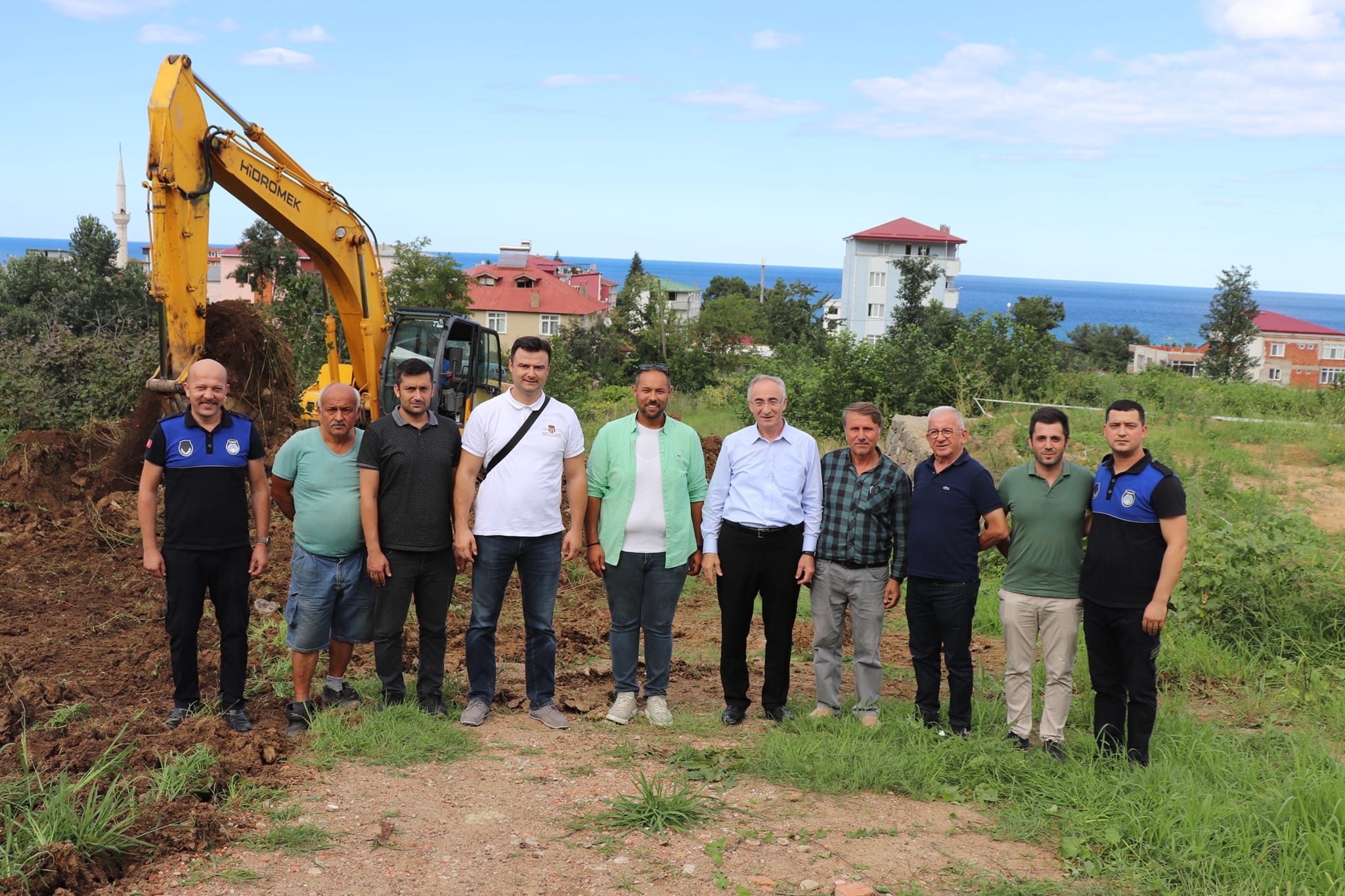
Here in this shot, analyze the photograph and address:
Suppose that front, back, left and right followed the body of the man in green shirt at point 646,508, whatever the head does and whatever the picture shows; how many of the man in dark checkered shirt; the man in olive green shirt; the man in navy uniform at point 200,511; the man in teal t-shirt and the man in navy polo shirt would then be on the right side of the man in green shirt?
2

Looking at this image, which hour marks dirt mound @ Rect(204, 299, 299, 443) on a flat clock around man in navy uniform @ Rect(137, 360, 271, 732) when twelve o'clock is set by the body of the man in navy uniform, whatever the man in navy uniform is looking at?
The dirt mound is roughly at 6 o'clock from the man in navy uniform.

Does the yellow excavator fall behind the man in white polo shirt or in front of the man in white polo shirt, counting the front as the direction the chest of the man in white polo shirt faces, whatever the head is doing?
behind

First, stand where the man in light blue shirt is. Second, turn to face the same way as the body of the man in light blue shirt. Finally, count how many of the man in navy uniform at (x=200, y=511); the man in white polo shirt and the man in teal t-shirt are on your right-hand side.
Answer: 3

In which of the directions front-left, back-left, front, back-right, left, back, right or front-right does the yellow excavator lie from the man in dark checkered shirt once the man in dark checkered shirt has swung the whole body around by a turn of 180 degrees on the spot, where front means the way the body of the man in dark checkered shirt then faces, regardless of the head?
front-left

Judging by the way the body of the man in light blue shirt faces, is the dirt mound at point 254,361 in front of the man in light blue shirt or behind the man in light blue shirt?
behind

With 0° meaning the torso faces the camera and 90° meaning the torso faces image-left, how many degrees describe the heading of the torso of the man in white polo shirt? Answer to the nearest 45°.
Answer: approximately 0°

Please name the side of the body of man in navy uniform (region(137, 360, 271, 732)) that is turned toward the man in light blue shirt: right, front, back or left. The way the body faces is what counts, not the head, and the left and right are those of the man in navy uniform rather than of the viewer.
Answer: left

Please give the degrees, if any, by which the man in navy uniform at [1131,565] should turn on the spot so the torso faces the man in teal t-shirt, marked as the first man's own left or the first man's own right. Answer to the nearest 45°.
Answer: approximately 45° to the first man's own right

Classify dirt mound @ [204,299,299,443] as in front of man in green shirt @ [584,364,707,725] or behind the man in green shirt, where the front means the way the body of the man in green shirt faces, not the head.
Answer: behind
